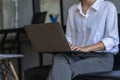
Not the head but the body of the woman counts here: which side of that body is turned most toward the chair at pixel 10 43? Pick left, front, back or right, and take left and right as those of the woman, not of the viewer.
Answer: right

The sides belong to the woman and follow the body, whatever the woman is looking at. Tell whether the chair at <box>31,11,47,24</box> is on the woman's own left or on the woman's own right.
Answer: on the woman's own right

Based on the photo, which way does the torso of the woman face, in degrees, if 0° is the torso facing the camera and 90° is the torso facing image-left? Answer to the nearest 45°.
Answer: approximately 45°
